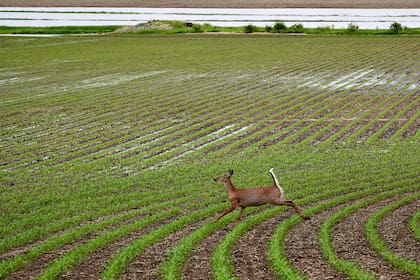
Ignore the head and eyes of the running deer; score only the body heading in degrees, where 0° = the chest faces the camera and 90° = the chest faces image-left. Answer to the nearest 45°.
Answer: approximately 90°
